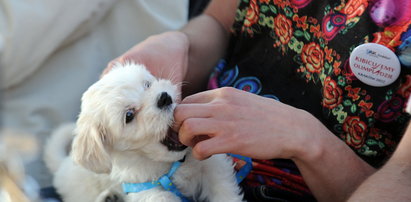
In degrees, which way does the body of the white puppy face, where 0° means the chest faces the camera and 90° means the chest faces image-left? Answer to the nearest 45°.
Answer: approximately 315°
